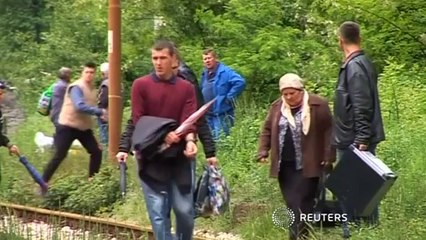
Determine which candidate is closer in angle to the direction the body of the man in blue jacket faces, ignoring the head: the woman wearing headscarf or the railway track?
the railway track

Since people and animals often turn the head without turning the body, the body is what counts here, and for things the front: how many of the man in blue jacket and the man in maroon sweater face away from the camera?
0

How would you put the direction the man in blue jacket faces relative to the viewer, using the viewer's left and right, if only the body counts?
facing the viewer and to the left of the viewer

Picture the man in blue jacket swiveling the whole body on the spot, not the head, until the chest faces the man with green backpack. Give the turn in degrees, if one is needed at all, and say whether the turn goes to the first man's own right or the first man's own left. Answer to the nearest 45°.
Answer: approximately 45° to the first man's own right

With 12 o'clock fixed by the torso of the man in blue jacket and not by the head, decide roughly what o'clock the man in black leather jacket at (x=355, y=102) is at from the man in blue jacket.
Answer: The man in black leather jacket is roughly at 10 o'clock from the man in blue jacket.

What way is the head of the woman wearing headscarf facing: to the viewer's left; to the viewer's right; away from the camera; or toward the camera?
toward the camera

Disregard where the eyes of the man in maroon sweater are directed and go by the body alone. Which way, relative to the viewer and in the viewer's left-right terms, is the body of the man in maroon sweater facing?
facing the viewer

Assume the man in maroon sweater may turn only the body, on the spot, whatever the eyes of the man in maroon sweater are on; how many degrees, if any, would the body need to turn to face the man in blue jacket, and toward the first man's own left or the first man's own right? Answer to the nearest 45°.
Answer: approximately 180°

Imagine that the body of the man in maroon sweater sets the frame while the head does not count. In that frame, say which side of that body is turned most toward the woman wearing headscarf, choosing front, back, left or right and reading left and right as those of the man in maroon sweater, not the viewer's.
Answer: left
